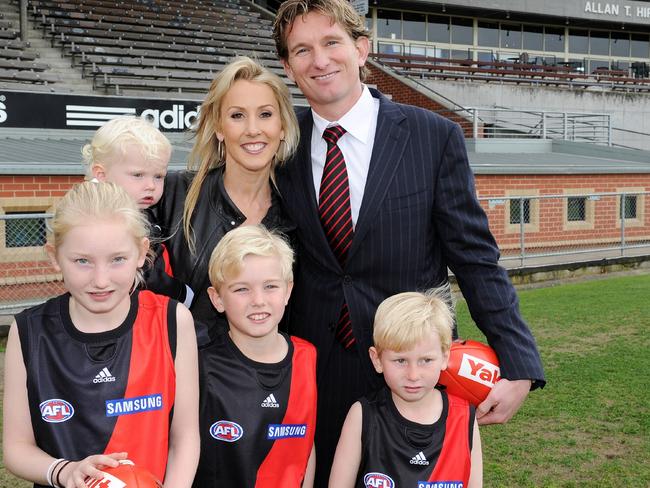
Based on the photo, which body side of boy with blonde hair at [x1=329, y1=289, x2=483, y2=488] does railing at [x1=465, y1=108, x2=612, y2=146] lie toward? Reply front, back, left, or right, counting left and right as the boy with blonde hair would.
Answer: back

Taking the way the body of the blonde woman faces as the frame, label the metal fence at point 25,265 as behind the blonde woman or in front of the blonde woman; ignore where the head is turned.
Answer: behind

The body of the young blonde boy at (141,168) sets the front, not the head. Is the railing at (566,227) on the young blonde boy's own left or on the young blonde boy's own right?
on the young blonde boy's own left

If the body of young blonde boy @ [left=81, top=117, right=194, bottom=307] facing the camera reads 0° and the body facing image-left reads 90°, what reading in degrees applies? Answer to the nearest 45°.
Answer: approximately 315°

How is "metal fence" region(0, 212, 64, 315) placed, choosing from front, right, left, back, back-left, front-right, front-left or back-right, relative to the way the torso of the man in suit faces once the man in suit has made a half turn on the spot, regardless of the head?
left

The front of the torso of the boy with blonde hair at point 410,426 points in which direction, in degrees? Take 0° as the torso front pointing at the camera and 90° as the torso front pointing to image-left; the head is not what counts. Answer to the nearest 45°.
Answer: approximately 0°
